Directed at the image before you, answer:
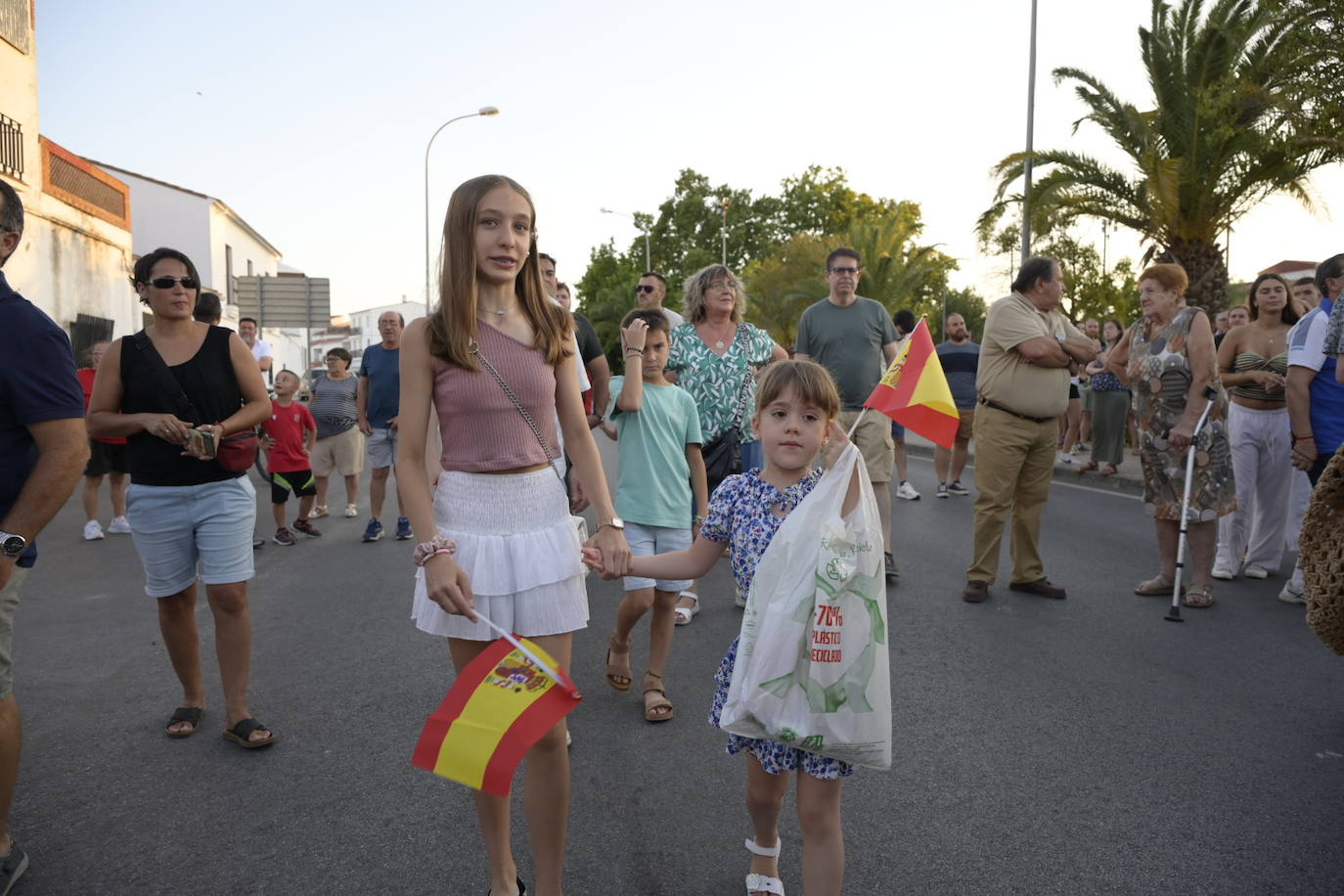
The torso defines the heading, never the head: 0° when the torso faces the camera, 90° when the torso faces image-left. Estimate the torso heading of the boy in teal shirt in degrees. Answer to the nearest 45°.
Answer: approximately 0°

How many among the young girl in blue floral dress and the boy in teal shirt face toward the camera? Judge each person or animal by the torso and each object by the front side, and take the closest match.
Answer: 2

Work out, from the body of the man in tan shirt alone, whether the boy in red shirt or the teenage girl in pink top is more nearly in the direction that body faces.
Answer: the teenage girl in pink top

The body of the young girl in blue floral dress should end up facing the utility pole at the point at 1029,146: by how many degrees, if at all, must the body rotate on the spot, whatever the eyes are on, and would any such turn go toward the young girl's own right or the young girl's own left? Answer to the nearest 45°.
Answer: approximately 180°

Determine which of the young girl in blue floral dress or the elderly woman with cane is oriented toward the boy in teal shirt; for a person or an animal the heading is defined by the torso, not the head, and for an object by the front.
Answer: the elderly woman with cane

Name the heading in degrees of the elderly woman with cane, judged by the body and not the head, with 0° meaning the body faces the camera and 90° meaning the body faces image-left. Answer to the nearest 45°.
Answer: approximately 45°
